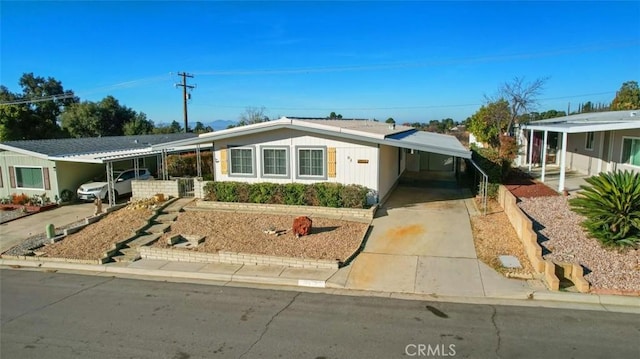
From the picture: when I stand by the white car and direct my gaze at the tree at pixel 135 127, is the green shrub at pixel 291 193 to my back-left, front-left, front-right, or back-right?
back-right

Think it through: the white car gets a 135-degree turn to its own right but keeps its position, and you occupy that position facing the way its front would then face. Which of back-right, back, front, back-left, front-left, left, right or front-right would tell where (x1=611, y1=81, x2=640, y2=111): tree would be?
right

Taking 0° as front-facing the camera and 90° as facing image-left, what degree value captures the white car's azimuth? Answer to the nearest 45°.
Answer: approximately 45°

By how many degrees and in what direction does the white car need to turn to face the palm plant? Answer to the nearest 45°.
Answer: approximately 90° to its left

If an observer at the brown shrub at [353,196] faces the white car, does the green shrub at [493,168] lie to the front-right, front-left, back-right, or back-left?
back-right

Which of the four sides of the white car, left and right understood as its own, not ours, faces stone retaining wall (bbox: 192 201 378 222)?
left

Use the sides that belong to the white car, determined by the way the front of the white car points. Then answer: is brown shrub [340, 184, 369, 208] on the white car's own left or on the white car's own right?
on the white car's own left
